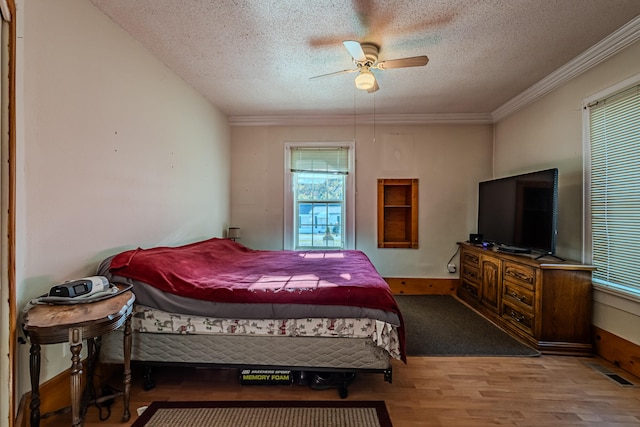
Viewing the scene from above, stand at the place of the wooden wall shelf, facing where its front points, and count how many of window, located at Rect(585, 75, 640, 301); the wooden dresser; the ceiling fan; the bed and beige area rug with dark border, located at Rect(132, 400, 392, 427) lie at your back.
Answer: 0

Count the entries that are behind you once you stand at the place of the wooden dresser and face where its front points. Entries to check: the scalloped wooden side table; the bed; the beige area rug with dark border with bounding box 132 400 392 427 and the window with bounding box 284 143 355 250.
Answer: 0

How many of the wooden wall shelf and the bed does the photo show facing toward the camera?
1

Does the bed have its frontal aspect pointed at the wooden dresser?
yes

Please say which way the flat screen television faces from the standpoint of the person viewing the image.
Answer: facing the viewer and to the left of the viewer

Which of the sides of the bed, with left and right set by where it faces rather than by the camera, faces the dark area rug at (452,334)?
front

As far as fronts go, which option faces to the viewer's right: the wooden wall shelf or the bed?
the bed

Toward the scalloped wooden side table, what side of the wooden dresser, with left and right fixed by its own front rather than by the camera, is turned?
front

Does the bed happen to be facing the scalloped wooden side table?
no

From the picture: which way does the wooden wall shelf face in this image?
toward the camera

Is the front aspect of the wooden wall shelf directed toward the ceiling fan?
yes

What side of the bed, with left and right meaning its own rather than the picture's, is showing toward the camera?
right

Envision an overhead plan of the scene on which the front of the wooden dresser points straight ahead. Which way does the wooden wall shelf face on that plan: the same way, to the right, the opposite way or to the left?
to the left

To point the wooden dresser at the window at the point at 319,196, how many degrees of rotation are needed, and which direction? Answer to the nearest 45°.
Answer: approximately 45° to its right

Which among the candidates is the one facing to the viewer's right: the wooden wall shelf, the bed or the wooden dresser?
the bed

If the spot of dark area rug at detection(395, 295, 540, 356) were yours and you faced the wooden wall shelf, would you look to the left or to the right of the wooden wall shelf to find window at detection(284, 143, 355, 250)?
left

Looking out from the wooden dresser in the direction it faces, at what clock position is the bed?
The bed is roughly at 12 o'clock from the wooden dresser.

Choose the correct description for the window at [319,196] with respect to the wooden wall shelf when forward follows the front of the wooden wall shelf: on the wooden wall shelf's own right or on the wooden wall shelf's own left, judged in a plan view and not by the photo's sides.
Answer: on the wooden wall shelf's own right

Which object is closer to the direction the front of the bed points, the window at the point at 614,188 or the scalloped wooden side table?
the window

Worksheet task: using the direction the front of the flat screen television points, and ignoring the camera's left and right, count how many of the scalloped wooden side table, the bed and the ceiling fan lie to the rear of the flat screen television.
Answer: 0

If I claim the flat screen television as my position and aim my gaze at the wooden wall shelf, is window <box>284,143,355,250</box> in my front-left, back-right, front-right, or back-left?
front-left

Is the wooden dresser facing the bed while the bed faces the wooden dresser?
yes

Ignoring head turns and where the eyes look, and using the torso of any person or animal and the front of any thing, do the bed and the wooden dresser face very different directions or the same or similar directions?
very different directions

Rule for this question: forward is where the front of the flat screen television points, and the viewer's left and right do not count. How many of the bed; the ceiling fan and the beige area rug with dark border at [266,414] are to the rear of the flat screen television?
0
